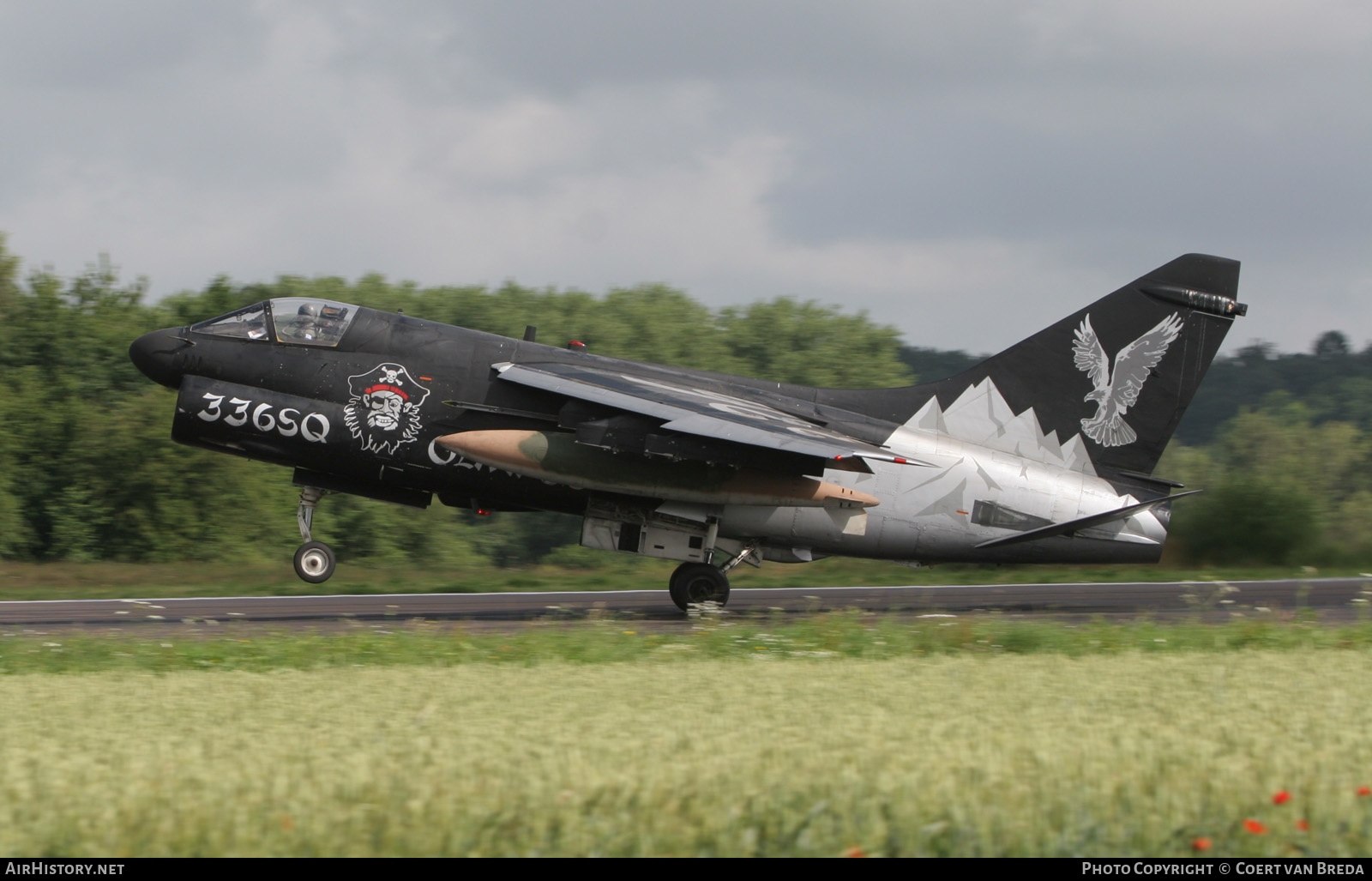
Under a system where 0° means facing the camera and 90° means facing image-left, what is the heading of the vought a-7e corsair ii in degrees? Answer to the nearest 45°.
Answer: approximately 90°
